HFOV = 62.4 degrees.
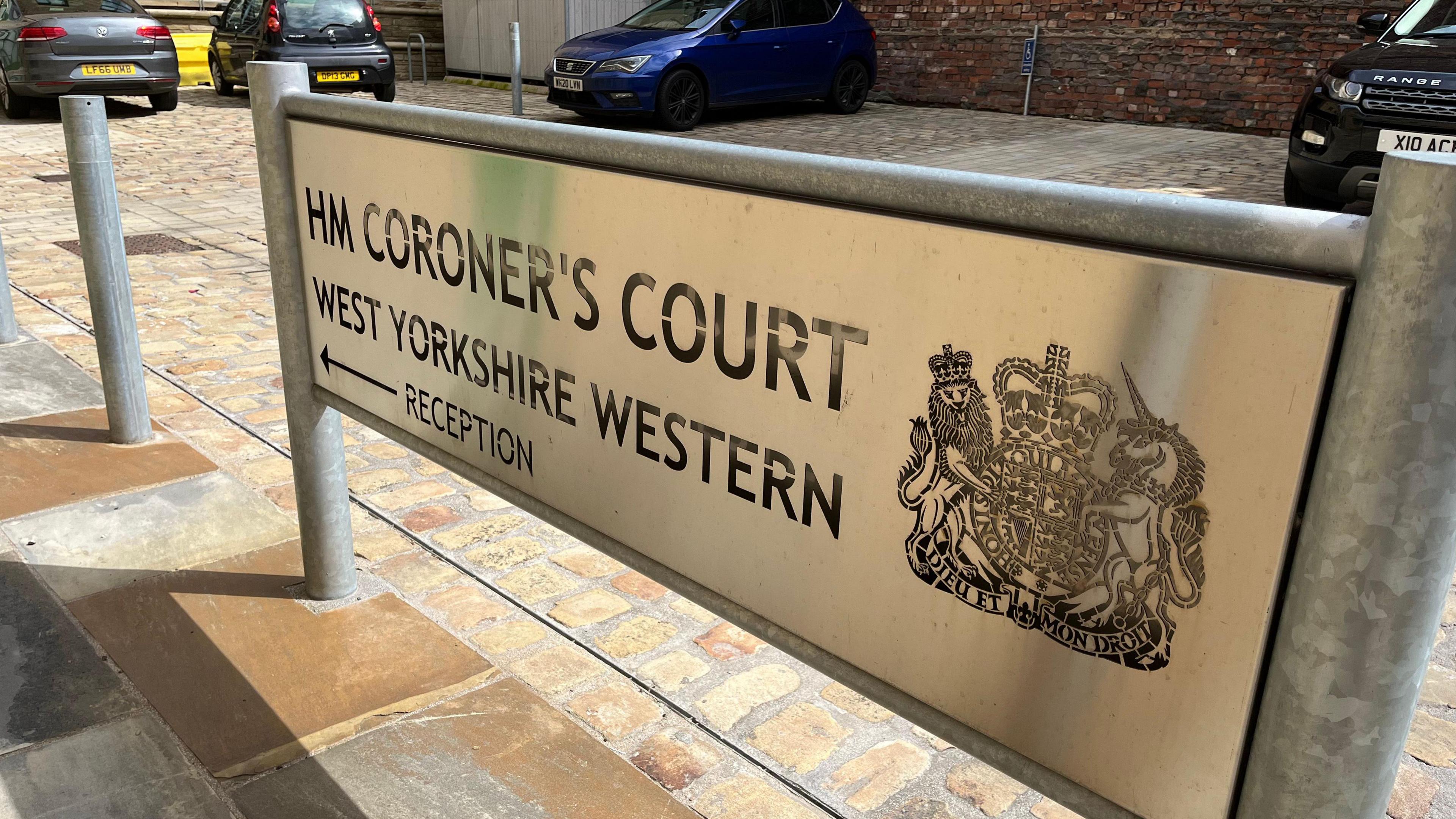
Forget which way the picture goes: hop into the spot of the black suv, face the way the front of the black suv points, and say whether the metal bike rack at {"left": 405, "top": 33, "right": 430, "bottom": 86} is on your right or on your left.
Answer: on your right

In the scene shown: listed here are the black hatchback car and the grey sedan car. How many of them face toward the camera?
0

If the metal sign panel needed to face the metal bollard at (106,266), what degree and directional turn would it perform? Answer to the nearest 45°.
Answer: approximately 90° to its right

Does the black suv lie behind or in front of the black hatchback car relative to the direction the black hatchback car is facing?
behind

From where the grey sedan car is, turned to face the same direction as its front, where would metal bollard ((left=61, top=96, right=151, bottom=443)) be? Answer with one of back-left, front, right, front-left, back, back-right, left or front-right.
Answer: back-left

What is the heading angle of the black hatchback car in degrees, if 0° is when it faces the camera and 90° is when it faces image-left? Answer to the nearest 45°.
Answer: approximately 135°

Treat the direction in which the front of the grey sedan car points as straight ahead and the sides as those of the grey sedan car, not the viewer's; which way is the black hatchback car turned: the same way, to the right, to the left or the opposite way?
the same way

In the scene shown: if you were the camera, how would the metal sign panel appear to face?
facing the viewer and to the left of the viewer

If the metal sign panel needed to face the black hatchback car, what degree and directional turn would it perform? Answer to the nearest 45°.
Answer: approximately 90° to its right

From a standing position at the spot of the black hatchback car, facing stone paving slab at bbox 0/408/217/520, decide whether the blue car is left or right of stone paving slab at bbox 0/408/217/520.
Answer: left

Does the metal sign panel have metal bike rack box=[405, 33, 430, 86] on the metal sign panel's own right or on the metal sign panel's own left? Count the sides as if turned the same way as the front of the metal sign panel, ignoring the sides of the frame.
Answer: on the metal sign panel's own right

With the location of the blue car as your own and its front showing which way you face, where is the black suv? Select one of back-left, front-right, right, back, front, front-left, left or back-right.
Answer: left

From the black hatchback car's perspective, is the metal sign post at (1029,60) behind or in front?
behind

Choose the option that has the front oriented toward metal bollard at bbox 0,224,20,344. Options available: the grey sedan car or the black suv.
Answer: the black suv

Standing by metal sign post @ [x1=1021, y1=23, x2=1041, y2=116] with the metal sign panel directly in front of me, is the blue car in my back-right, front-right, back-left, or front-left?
front-right

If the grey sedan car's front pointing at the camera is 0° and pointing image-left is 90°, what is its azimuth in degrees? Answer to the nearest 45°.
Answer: approximately 135°

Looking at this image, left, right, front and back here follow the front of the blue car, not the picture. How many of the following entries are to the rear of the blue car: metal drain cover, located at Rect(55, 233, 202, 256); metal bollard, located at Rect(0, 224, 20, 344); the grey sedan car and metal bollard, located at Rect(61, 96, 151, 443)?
0

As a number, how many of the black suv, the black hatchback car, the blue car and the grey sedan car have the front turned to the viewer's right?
0

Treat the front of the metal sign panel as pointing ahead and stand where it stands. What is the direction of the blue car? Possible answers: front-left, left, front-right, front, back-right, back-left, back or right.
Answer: back-right
